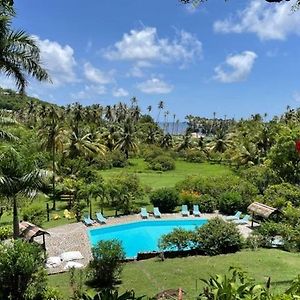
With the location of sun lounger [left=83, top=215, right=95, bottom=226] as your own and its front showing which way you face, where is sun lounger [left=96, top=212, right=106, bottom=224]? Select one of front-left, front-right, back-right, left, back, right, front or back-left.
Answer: left

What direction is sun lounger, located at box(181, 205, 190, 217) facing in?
toward the camera

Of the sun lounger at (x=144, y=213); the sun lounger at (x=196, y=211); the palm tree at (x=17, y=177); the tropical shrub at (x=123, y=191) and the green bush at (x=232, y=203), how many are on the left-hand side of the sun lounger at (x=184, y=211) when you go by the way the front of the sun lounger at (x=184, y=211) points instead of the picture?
2

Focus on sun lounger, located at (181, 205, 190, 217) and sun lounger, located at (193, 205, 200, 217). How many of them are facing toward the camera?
2

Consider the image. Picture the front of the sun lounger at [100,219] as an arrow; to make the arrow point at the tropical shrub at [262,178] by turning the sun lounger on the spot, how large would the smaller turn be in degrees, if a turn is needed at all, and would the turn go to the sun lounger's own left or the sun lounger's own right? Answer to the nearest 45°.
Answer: approximately 45° to the sun lounger's own left

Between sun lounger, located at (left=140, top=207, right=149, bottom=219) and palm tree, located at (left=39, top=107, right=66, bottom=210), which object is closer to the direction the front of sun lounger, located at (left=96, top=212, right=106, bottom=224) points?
the sun lounger

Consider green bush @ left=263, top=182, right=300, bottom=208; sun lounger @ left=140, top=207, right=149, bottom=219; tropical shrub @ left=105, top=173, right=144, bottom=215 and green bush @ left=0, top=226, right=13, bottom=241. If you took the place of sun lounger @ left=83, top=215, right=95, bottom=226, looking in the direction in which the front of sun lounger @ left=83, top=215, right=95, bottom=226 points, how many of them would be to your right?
1

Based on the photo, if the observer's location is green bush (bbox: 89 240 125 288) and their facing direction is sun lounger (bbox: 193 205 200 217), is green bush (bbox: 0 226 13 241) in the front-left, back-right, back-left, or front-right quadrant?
front-left

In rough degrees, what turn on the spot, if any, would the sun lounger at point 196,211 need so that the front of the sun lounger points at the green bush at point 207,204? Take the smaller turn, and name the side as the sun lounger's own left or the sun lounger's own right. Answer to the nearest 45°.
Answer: approximately 135° to the sun lounger's own left

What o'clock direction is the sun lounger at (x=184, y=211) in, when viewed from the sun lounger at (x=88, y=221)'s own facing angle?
the sun lounger at (x=184, y=211) is roughly at 10 o'clock from the sun lounger at (x=88, y=221).

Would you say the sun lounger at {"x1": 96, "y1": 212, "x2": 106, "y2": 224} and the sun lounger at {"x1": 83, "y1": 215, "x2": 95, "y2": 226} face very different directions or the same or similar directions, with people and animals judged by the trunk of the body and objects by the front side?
same or similar directions

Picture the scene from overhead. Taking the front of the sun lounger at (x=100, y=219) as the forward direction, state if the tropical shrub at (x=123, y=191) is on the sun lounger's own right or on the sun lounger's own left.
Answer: on the sun lounger's own left

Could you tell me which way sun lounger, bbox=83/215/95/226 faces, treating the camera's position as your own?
facing the viewer and to the right of the viewer

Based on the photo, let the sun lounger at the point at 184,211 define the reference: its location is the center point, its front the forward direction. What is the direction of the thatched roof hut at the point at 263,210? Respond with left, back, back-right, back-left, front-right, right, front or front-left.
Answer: front-left

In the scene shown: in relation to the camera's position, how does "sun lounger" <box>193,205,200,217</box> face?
facing the viewer

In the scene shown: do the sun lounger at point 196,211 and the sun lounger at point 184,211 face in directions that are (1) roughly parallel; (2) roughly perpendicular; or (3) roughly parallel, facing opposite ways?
roughly parallel
